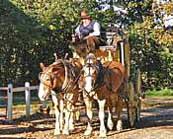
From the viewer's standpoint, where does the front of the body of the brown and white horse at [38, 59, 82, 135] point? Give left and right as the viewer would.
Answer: facing the viewer and to the left of the viewer

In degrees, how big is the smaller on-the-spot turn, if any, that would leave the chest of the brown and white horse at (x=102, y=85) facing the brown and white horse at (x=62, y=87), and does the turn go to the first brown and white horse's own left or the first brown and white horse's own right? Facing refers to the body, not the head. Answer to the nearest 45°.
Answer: approximately 45° to the first brown and white horse's own right

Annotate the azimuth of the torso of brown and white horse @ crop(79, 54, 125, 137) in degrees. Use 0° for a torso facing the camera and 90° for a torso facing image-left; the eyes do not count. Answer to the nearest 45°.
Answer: approximately 45°

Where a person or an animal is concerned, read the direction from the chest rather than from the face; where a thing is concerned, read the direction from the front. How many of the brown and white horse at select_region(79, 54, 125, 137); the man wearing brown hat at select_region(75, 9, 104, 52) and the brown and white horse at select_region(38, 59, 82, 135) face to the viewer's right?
0

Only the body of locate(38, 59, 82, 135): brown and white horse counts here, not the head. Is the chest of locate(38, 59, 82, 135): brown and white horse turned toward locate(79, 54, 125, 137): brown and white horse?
no

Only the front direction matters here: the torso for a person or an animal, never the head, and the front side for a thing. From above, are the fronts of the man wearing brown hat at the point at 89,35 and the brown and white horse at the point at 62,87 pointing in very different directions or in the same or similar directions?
same or similar directions

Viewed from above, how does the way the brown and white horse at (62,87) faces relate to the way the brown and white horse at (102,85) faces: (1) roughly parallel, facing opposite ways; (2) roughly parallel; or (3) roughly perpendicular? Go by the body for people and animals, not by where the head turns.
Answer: roughly parallel

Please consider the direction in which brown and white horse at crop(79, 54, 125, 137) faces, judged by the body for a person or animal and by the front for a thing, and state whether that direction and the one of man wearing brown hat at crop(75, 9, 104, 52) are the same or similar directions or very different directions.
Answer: same or similar directions

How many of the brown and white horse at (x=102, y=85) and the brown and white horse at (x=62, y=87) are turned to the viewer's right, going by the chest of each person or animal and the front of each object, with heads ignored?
0
